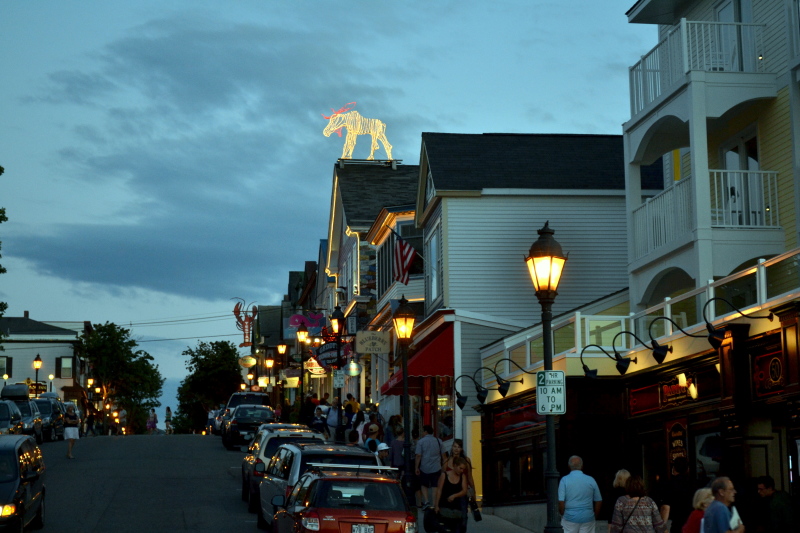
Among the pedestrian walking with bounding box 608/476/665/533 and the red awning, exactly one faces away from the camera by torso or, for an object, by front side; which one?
the pedestrian walking

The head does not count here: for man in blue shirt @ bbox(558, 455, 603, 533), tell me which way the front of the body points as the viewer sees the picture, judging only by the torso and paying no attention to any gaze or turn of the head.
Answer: away from the camera

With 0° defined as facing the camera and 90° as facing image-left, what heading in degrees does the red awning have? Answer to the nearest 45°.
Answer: approximately 90°

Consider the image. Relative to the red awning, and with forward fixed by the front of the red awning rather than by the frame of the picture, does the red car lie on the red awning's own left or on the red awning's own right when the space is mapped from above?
on the red awning's own left

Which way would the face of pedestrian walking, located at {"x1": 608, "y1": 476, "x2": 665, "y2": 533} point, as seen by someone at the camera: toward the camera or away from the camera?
away from the camera

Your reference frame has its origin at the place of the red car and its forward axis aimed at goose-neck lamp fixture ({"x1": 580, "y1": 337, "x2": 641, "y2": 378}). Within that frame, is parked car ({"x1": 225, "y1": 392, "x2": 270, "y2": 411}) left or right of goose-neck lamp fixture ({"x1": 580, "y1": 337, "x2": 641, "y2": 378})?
left

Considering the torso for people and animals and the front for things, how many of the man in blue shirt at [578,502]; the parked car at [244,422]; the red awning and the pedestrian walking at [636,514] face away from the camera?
3

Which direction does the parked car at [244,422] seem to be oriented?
away from the camera

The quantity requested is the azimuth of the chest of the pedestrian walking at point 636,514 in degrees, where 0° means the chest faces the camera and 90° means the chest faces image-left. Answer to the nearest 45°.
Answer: approximately 180°

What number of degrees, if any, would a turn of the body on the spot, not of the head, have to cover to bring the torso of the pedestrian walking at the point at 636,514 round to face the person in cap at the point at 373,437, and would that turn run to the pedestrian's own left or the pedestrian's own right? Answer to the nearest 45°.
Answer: approximately 45° to the pedestrian's own left

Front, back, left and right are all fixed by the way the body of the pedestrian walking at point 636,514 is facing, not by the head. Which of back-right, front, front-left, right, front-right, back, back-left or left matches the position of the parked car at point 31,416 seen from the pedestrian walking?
front-left
